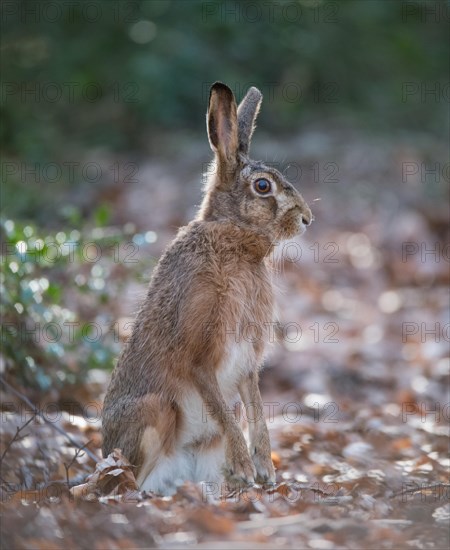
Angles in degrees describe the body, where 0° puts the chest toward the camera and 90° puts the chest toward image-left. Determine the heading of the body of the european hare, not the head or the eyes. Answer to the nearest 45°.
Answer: approximately 270°
